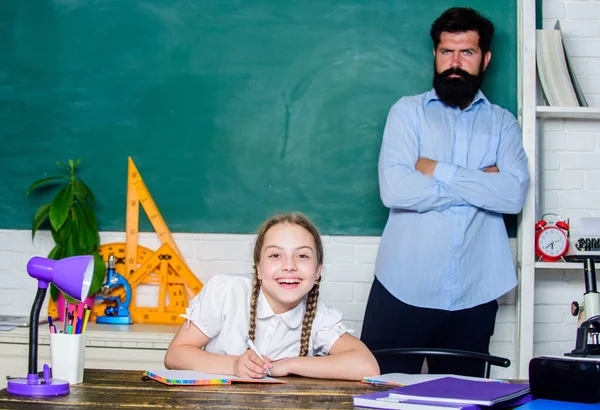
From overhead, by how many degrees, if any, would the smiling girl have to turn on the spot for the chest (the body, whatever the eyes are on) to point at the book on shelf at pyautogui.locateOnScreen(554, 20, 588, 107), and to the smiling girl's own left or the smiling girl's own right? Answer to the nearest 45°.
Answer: approximately 135° to the smiling girl's own left

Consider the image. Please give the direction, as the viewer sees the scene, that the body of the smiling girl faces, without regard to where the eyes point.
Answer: toward the camera

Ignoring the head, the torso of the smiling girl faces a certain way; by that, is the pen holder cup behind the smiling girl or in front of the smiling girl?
in front

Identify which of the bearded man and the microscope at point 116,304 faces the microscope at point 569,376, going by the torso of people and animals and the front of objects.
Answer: the bearded man

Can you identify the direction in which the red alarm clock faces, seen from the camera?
facing the viewer

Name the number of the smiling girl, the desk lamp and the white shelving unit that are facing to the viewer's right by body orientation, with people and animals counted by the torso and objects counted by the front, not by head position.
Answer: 1

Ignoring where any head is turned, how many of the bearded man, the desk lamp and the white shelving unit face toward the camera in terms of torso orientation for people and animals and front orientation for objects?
2

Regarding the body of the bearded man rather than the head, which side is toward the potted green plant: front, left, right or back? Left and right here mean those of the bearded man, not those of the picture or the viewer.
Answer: right

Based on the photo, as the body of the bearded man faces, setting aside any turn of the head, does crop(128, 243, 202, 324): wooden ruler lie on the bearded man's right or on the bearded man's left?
on the bearded man's right

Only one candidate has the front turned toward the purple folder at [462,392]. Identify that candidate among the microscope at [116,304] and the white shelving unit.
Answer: the white shelving unit

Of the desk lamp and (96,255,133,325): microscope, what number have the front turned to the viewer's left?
1
